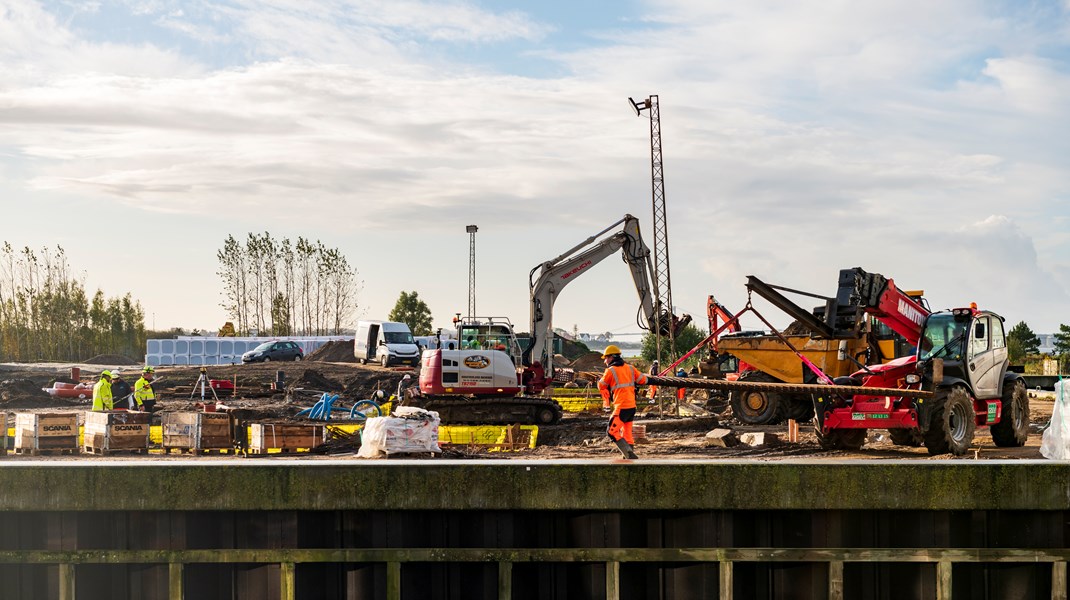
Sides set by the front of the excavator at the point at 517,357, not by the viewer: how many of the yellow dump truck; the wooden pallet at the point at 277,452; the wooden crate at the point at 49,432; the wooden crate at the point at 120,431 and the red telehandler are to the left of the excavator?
0

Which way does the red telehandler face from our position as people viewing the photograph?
facing the viewer and to the left of the viewer

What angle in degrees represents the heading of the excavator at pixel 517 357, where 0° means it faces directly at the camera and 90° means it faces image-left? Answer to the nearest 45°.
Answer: approximately 270°

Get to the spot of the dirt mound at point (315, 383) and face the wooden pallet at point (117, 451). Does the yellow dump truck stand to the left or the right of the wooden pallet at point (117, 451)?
left

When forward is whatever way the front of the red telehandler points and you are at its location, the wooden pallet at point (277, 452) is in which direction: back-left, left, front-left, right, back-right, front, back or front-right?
front-right

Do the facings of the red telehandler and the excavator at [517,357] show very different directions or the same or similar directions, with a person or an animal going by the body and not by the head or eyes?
very different directions

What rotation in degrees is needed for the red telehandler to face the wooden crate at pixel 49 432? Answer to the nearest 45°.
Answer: approximately 45° to its right

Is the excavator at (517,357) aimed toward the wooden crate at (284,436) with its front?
no

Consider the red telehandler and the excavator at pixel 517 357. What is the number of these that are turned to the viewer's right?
1

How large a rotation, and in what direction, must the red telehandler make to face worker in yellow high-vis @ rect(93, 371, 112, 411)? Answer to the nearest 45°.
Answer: approximately 45° to its right

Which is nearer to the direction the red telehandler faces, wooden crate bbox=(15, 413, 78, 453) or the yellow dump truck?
the wooden crate

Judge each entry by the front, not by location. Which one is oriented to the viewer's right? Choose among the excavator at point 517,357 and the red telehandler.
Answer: the excavator

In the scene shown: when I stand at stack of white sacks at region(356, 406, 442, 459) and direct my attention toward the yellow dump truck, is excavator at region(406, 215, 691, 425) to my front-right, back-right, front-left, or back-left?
front-left

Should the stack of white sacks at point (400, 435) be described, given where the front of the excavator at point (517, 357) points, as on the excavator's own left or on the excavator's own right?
on the excavator's own right

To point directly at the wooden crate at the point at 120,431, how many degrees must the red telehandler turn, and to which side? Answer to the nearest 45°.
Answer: approximately 45° to its right

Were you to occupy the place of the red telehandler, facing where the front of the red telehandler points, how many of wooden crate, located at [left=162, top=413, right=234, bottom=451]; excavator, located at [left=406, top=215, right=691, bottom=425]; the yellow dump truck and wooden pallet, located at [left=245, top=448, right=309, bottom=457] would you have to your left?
0
